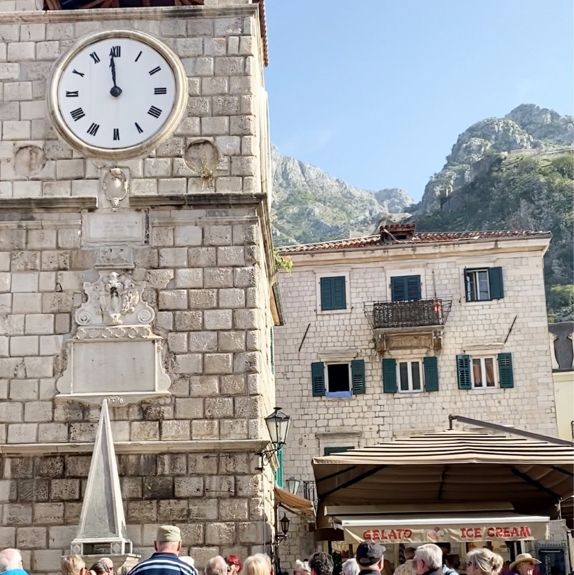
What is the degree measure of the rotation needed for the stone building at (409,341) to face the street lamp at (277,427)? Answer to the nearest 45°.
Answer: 0° — it already faces it

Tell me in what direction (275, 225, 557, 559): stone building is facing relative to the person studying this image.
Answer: facing the viewer

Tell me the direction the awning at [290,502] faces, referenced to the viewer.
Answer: facing the viewer and to the right of the viewer

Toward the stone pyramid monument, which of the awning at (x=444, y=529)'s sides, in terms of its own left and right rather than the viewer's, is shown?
right

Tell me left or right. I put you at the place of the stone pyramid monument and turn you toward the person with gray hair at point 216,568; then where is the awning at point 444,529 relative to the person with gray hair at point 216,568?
left

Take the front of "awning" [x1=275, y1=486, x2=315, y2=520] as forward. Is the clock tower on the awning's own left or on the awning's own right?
on the awning's own right

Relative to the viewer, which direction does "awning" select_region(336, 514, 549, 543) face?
toward the camera

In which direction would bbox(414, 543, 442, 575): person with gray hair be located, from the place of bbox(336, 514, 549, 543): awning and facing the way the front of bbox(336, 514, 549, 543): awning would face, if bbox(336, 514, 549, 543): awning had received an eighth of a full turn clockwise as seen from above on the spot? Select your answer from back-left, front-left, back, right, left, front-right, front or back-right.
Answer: front-left

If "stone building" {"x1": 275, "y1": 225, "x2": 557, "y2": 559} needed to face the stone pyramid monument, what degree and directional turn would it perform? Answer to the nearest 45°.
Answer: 0° — it already faces it

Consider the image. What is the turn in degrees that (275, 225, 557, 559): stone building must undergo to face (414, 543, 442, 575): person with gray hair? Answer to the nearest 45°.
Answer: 0° — it already faces them

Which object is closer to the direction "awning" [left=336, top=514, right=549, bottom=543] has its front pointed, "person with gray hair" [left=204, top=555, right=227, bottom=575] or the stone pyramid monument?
the person with gray hair

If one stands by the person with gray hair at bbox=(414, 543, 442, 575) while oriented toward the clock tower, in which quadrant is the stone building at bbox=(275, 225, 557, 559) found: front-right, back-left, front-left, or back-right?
front-right

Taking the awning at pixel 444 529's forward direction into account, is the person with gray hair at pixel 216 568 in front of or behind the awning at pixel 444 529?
in front

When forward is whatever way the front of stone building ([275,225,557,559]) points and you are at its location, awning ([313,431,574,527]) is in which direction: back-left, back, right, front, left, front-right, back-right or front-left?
front

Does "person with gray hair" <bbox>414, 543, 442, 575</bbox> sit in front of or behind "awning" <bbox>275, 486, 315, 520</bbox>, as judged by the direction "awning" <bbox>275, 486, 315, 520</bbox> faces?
in front
